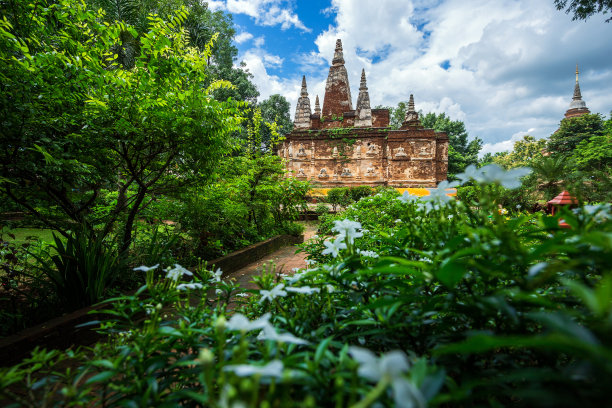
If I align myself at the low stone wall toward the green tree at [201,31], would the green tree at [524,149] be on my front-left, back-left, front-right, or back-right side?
front-right

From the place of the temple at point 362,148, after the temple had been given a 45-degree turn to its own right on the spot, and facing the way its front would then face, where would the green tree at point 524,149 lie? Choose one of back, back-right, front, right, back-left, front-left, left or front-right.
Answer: left

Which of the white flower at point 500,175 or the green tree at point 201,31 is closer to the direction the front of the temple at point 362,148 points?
the white flower

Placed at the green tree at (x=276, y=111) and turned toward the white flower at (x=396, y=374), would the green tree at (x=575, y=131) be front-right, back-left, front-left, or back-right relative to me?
front-left

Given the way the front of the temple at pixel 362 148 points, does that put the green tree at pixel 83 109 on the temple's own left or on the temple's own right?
on the temple's own right
